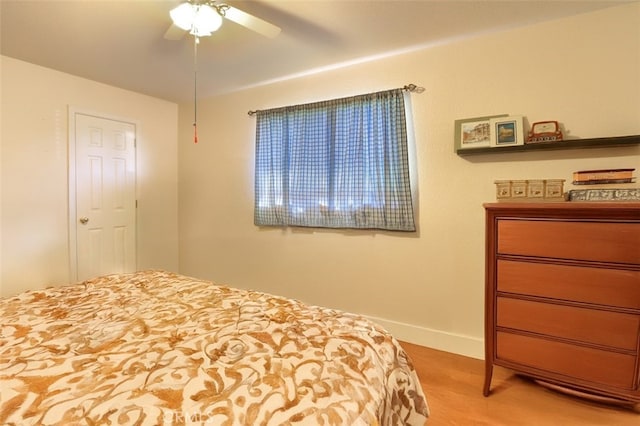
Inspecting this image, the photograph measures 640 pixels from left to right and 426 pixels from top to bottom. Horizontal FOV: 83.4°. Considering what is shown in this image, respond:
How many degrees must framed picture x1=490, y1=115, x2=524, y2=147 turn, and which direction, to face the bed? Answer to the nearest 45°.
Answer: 0° — it already faces it

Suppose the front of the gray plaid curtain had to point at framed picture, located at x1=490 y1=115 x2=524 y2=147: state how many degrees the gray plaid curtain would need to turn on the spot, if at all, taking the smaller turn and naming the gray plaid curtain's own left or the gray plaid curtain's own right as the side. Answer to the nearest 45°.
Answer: approximately 90° to the gray plaid curtain's own left

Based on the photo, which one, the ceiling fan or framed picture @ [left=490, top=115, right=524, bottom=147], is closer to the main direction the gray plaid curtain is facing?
the ceiling fan

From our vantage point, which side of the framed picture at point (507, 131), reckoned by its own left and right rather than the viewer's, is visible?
front

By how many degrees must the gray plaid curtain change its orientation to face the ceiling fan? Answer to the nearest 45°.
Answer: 0° — it already faces it

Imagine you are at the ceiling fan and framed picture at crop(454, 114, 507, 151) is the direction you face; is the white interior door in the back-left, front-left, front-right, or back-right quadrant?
back-left

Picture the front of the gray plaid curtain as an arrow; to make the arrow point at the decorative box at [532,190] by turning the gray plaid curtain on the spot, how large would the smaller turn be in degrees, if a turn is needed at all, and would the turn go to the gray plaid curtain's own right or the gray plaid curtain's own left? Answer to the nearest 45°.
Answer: approximately 90° to the gray plaid curtain's own left

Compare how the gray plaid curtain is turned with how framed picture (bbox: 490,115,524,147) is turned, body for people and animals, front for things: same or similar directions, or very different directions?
same or similar directions

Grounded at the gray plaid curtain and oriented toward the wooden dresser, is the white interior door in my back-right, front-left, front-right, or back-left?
back-right

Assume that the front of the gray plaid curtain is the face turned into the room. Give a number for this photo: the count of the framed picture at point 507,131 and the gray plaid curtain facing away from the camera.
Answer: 0
